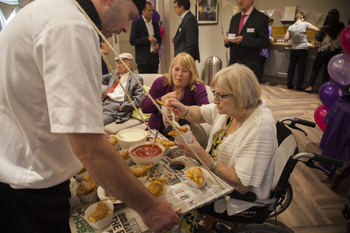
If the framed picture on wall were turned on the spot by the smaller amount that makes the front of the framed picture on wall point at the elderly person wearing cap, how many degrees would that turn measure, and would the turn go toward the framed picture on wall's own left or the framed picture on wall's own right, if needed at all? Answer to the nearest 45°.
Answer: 0° — it already faces them

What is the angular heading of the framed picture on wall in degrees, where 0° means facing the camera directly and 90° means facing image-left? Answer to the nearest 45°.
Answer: approximately 0°

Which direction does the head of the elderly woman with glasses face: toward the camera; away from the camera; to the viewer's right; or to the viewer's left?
to the viewer's left

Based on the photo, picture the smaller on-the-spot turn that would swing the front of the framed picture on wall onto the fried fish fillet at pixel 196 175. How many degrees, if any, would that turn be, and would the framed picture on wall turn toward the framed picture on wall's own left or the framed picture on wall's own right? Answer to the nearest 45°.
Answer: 0° — it already faces it

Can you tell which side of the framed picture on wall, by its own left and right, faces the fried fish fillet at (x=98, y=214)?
front
